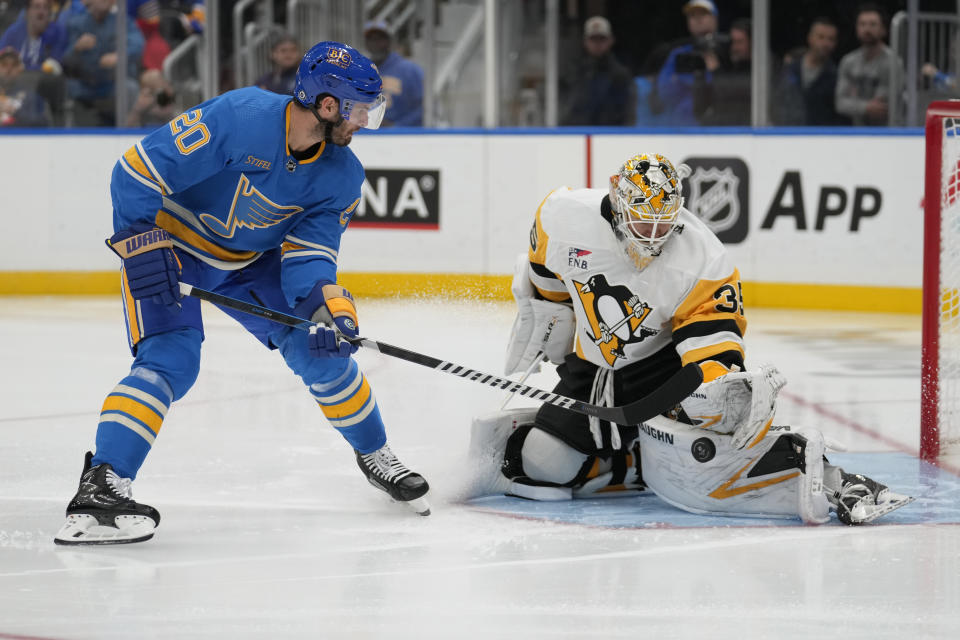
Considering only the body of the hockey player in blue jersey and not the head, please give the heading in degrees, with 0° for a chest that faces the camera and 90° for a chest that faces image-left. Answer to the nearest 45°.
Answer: approximately 315°

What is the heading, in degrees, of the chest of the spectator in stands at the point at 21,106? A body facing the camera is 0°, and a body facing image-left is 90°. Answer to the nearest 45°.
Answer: approximately 0°

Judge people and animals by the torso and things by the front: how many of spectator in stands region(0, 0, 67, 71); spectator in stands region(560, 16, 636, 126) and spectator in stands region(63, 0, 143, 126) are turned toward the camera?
3

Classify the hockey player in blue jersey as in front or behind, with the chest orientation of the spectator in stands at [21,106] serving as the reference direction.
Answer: in front

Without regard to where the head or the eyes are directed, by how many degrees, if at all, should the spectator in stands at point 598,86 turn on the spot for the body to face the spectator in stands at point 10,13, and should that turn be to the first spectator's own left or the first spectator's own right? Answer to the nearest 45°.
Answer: approximately 90° to the first spectator's own right

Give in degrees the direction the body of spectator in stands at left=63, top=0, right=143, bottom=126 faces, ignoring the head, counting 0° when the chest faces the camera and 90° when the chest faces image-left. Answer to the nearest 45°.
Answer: approximately 0°

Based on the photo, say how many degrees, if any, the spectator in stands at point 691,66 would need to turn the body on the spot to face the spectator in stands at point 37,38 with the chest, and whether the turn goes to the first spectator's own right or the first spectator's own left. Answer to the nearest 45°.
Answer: approximately 90° to the first spectator's own right

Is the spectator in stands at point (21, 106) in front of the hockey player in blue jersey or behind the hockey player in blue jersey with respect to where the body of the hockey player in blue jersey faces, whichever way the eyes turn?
behind

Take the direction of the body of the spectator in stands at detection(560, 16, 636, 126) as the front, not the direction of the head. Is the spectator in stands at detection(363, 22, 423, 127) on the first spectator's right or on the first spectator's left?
on the first spectator's right
